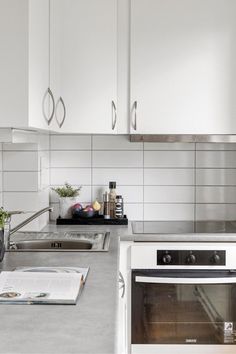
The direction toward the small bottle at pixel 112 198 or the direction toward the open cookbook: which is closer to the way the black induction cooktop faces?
the open cookbook

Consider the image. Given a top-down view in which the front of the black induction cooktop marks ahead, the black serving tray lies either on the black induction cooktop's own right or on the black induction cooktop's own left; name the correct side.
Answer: on the black induction cooktop's own right

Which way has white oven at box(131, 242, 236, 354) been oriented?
toward the camera

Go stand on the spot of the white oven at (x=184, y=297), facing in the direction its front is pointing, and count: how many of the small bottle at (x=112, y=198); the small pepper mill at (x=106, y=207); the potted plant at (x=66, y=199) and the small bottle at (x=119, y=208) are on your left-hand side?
0

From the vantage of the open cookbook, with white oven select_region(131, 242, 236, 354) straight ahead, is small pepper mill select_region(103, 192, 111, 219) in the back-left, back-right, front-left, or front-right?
front-left

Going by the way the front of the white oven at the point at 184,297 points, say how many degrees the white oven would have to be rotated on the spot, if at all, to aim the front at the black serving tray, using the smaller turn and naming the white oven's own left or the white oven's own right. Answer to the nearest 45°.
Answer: approximately 135° to the white oven's own right

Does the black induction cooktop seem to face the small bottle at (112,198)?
no

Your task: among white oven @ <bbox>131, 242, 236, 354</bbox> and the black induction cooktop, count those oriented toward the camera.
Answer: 2

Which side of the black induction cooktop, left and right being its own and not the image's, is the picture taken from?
front

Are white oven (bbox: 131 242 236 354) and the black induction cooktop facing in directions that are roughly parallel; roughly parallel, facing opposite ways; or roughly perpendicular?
roughly parallel

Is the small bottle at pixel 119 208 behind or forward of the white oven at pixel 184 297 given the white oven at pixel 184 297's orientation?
behind

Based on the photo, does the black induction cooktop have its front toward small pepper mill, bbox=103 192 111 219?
no

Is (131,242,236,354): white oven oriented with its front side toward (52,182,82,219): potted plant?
no
